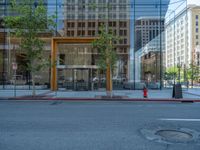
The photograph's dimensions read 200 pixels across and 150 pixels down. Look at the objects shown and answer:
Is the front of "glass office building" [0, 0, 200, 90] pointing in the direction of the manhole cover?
yes

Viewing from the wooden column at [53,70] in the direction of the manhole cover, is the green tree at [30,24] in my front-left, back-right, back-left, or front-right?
front-right

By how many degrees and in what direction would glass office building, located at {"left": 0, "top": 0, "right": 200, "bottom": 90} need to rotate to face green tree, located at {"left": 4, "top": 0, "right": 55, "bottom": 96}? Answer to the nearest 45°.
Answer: approximately 45° to its right

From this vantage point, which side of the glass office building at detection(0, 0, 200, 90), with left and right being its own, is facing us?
front
